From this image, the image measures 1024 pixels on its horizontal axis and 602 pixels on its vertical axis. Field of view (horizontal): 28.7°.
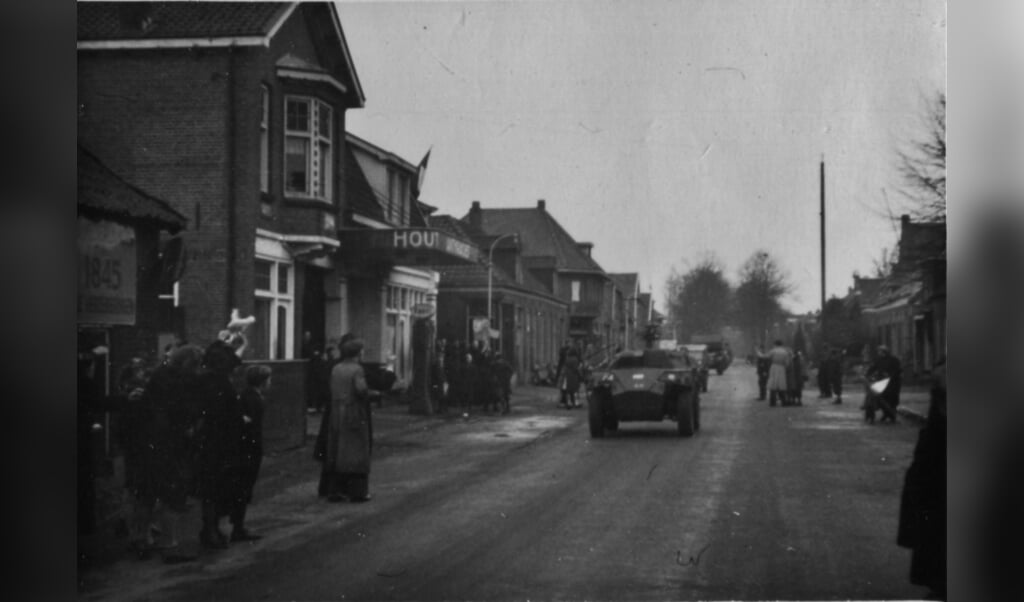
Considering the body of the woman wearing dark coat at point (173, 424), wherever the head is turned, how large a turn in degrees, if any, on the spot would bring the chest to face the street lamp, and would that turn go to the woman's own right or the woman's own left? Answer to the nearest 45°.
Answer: approximately 45° to the woman's own left

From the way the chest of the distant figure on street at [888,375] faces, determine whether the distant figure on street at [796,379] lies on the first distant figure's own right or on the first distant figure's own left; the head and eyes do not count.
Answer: on the first distant figure's own right

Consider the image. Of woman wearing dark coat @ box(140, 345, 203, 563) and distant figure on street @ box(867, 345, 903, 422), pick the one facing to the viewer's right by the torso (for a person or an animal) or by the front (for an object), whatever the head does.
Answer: the woman wearing dark coat

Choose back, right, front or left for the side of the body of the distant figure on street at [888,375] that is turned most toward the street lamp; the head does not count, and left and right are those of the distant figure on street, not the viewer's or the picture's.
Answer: front

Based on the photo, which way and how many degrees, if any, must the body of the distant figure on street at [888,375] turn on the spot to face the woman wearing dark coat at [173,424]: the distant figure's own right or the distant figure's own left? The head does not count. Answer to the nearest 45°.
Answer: approximately 45° to the distant figure's own left

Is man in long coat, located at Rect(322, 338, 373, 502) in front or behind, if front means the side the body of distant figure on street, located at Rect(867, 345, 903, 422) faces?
in front

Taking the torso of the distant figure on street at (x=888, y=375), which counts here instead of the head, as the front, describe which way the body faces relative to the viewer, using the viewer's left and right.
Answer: facing to the left of the viewer

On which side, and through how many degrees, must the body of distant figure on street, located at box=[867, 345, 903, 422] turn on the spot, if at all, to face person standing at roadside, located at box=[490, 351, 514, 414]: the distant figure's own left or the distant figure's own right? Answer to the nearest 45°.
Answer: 0° — they already face them

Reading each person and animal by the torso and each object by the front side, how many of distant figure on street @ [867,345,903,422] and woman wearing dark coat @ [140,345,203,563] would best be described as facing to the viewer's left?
1

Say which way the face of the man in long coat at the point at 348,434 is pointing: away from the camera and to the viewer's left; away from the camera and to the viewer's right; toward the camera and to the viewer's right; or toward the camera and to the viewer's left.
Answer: away from the camera and to the viewer's right

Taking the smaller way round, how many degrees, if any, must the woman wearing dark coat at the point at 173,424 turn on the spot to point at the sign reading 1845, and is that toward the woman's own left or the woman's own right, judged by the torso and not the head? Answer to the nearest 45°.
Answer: approximately 135° to the woman's own left
